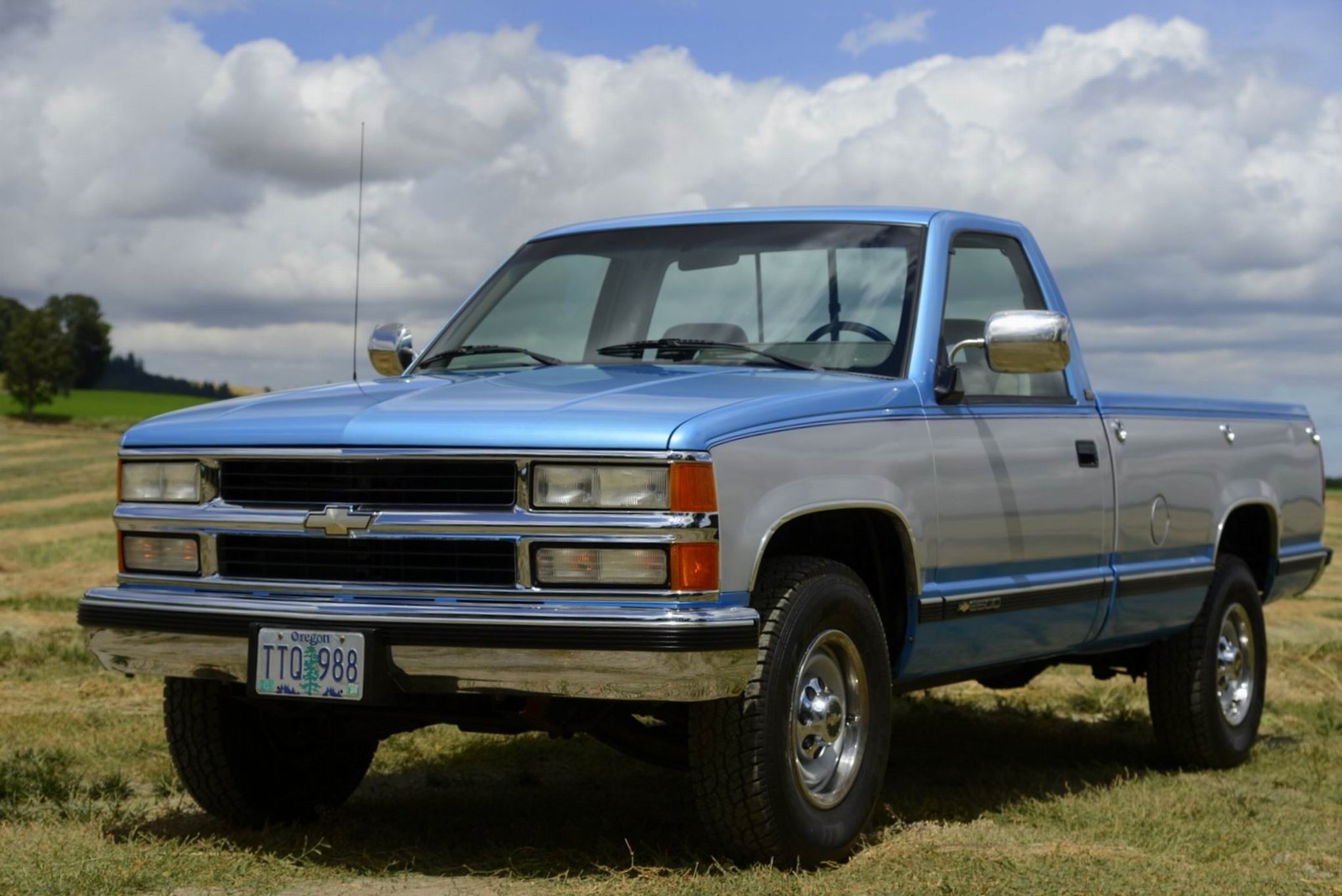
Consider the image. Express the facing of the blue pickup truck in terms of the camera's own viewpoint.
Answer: facing the viewer and to the left of the viewer
